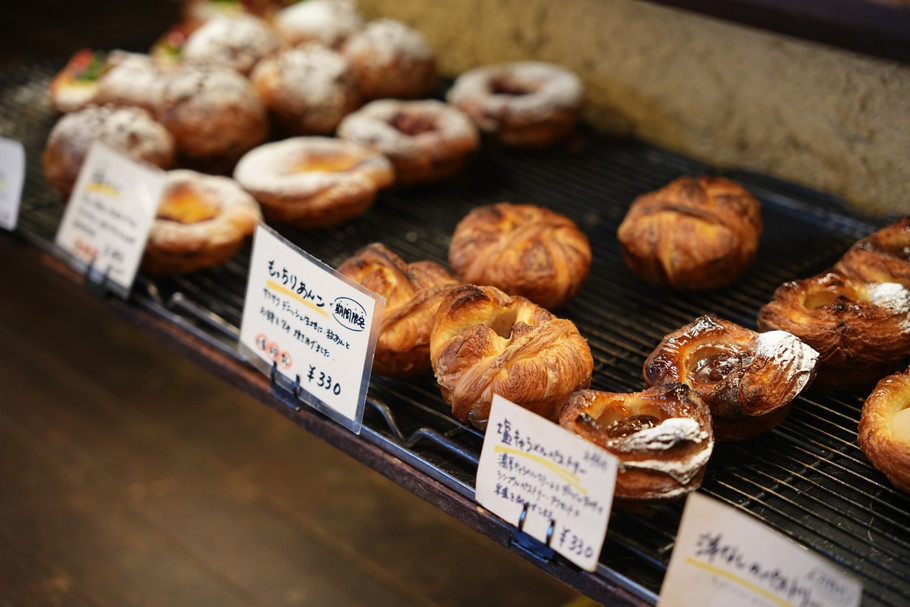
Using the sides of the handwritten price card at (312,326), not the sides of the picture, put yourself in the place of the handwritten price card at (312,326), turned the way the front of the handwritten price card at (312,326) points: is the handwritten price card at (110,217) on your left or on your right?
on your right

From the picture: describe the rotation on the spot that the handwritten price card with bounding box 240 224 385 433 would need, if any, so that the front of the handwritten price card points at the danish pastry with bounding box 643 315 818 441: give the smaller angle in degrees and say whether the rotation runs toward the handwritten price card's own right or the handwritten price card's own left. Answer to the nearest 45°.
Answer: approximately 135° to the handwritten price card's own left

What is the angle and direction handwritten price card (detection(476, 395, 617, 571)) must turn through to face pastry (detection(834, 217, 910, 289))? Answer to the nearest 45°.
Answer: approximately 180°

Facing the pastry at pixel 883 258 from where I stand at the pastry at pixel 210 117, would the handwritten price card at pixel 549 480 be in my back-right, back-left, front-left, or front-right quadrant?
front-right

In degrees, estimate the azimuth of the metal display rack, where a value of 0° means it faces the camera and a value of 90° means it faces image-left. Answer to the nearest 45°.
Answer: approximately 45°

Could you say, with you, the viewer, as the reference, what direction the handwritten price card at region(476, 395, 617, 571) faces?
facing the viewer and to the left of the viewer

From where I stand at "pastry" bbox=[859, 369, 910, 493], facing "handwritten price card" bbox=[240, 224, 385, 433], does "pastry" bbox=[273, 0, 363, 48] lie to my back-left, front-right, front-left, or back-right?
front-right

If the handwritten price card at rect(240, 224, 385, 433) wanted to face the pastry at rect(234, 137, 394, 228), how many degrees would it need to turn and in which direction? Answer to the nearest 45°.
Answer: approximately 135° to its right

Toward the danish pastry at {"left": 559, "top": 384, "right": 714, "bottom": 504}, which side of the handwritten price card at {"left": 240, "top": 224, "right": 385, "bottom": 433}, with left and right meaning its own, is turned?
left

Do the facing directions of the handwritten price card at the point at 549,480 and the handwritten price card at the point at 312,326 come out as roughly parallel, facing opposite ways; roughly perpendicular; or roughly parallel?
roughly parallel

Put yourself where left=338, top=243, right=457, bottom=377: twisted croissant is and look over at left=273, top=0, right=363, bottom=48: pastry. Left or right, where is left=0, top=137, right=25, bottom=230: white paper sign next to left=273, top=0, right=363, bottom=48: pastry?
left

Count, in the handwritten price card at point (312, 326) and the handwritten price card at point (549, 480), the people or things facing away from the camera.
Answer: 0

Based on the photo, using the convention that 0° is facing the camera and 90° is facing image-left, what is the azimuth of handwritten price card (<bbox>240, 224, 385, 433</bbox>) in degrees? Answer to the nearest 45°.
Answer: approximately 45°
